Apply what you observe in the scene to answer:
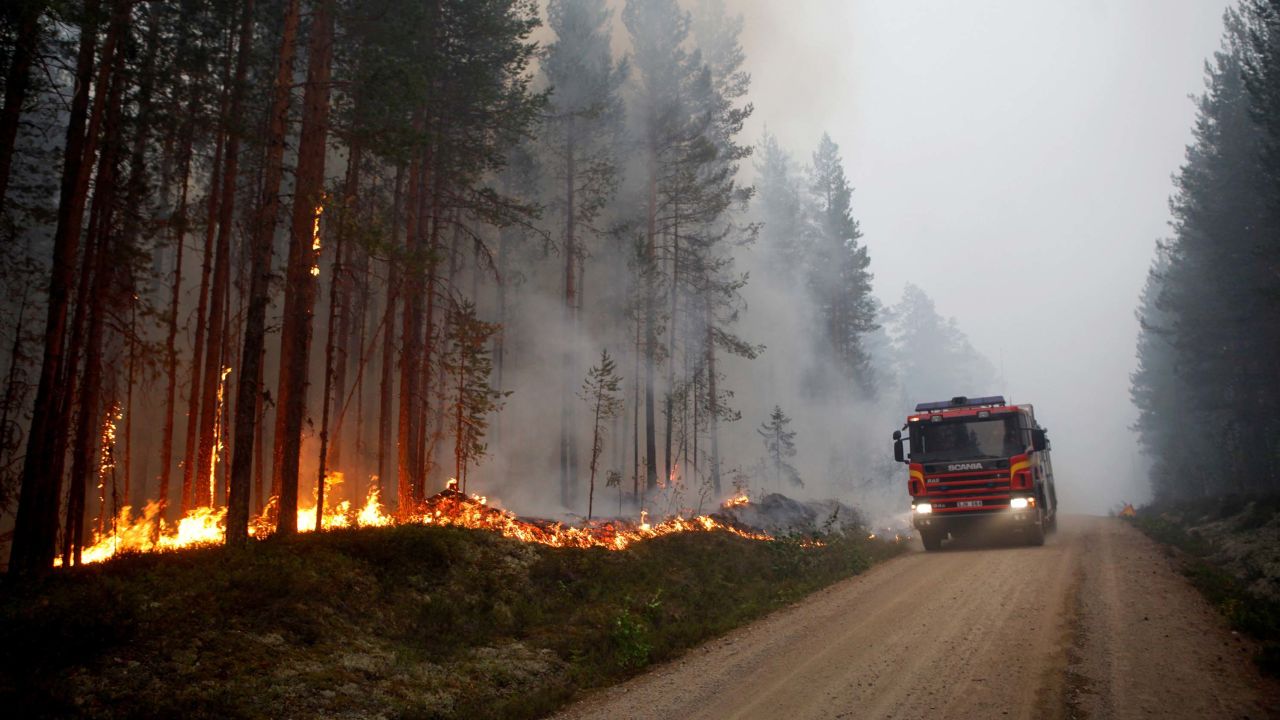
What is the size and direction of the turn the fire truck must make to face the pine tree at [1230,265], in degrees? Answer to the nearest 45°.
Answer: approximately 135° to its left

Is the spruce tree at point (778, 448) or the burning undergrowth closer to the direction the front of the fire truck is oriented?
the burning undergrowth

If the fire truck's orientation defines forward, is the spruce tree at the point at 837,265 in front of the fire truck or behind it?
behind

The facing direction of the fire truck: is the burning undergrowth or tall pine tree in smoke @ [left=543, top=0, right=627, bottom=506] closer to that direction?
the burning undergrowth

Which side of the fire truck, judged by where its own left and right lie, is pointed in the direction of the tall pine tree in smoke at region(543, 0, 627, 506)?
right

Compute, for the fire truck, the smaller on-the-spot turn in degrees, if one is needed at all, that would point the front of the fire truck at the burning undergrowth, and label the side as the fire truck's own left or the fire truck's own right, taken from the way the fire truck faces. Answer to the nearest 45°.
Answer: approximately 45° to the fire truck's own right

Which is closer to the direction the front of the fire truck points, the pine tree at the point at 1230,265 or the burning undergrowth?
the burning undergrowth

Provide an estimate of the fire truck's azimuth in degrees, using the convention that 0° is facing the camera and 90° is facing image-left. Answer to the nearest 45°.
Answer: approximately 0°

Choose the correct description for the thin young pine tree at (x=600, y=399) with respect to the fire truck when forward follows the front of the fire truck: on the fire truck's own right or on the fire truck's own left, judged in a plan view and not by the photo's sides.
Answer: on the fire truck's own right

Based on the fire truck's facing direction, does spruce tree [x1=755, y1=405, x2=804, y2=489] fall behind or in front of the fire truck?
behind
